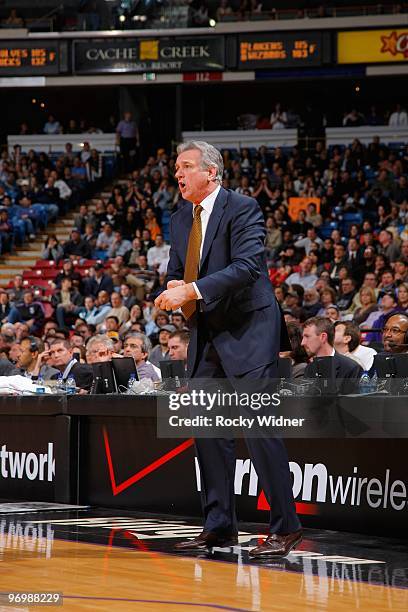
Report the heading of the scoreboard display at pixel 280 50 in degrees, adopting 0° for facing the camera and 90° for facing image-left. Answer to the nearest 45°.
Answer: approximately 0°

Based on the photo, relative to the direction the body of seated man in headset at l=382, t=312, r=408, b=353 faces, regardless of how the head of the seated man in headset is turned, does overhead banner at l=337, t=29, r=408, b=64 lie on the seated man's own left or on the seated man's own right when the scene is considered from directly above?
on the seated man's own right

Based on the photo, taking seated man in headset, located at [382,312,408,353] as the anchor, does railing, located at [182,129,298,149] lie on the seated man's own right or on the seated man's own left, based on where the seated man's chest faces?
on the seated man's own right

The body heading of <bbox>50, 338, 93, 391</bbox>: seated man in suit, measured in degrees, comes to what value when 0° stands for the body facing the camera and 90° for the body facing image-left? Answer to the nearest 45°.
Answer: approximately 45°

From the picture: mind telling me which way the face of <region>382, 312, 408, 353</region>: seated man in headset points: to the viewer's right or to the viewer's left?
to the viewer's left

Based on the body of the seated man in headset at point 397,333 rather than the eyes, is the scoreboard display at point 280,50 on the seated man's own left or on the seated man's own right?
on the seated man's own right

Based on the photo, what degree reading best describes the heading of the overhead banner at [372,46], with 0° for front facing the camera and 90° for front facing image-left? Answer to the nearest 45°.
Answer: approximately 0°

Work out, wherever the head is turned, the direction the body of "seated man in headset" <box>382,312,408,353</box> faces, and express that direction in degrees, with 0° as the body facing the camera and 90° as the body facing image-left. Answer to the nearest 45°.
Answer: approximately 45°
